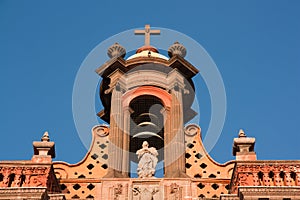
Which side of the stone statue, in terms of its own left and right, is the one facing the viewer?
front

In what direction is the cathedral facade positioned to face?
toward the camera
